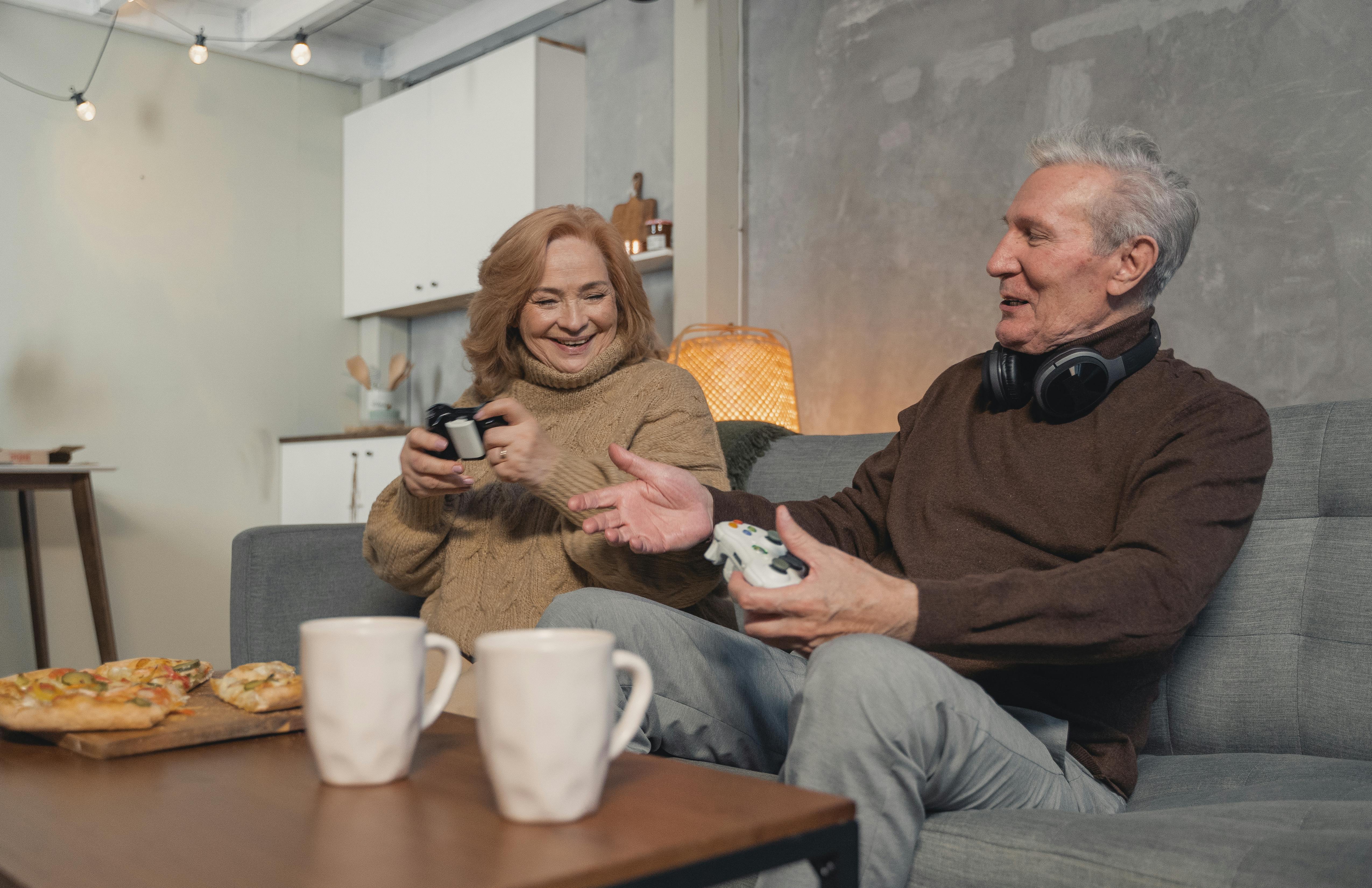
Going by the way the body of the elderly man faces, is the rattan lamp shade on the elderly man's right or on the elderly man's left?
on the elderly man's right

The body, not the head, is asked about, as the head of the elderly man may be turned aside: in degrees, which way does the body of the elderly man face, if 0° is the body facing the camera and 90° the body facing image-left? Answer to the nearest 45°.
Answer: approximately 45°

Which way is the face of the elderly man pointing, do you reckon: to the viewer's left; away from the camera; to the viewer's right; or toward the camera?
to the viewer's left

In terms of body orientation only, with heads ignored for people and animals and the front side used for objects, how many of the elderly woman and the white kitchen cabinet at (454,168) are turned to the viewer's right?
0

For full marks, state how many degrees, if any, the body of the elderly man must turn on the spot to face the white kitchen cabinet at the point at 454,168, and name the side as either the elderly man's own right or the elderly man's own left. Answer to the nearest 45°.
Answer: approximately 90° to the elderly man's own right

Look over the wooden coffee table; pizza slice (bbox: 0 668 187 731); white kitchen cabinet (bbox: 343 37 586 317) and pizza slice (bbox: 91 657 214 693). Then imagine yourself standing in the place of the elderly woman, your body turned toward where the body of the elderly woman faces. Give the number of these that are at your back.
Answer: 1

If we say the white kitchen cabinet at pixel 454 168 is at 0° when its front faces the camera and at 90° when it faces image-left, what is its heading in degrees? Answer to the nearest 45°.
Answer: approximately 45°

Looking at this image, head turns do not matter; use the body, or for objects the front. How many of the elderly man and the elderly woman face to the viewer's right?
0

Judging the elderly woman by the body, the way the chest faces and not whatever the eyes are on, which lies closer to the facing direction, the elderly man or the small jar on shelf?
the elderly man

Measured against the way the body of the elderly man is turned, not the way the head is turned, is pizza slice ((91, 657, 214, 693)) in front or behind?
in front

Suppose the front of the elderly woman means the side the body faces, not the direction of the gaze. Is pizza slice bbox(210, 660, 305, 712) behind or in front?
in front
